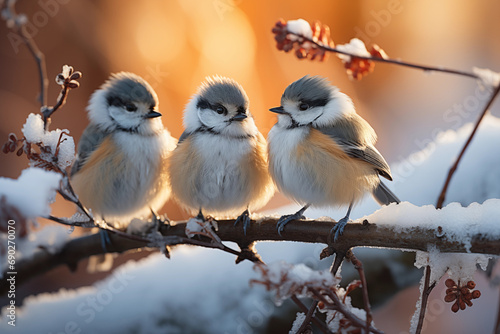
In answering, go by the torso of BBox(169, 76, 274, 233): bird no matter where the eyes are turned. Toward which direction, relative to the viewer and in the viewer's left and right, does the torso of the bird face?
facing the viewer

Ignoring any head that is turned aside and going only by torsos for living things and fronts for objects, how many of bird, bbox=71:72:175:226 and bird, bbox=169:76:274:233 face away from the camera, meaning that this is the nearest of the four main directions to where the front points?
0

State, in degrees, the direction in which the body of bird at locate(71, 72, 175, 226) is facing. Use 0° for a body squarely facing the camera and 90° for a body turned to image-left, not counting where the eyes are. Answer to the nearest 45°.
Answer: approximately 315°
